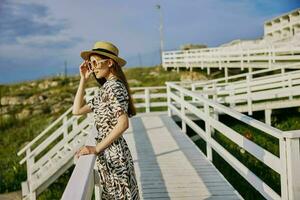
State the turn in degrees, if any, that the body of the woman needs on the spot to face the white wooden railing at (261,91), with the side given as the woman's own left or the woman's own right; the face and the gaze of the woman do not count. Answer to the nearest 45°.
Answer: approximately 135° to the woman's own right

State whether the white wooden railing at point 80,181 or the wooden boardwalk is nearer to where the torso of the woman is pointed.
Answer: the white wooden railing

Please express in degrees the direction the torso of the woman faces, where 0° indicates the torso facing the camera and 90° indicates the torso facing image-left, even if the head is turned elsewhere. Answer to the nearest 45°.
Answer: approximately 90°

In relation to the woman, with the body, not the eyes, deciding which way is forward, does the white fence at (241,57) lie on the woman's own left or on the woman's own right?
on the woman's own right

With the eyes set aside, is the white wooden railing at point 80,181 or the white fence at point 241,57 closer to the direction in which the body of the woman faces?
the white wooden railing
